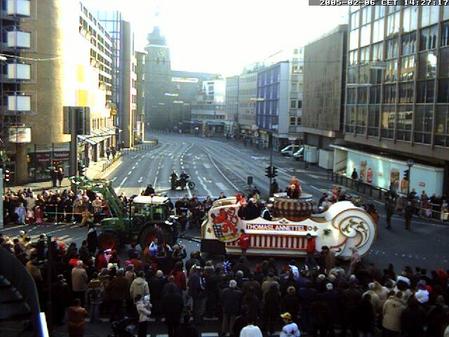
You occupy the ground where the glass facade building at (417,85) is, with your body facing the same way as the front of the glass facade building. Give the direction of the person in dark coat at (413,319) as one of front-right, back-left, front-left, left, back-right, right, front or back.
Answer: front-left

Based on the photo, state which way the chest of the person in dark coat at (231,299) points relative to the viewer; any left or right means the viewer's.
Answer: facing away from the viewer

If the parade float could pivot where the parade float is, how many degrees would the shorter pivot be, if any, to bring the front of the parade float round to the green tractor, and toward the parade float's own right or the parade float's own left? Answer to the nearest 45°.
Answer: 0° — it already faces it

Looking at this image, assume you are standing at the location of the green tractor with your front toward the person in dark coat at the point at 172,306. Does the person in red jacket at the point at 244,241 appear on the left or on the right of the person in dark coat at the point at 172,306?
left

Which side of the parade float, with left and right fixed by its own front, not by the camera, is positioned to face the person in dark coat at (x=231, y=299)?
left

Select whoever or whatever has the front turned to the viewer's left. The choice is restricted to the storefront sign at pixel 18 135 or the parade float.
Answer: the parade float

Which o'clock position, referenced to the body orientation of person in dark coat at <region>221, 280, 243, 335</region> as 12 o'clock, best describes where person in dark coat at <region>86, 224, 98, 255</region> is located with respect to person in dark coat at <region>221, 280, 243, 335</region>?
person in dark coat at <region>86, 224, 98, 255</region> is roughly at 11 o'clock from person in dark coat at <region>221, 280, 243, 335</region>.

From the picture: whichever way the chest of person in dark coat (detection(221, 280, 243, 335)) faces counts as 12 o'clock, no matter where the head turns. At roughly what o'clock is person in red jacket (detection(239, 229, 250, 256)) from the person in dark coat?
The person in red jacket is roughly at 12 o'clock from the person in dark coat.

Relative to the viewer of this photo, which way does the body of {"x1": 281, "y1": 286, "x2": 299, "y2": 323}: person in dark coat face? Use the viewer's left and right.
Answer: facing away from the viewer

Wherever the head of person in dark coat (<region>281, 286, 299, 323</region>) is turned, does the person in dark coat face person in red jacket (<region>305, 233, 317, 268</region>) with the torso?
yes

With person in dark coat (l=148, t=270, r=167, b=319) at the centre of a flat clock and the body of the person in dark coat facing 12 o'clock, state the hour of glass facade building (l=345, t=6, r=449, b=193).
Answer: The glass facade building is roughly at 1 o'clock from the person in dark coat.

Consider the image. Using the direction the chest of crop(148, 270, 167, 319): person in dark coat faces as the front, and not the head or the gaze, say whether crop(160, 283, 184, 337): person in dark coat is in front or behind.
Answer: behind

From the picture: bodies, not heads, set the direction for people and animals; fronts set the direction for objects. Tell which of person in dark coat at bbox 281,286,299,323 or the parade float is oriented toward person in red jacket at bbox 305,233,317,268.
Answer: the person in dark coat

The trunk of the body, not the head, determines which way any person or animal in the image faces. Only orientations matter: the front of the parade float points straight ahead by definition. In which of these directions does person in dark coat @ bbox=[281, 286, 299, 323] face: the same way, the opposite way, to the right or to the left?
to the right

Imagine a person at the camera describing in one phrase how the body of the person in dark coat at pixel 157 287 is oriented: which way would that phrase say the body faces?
away from the camera
